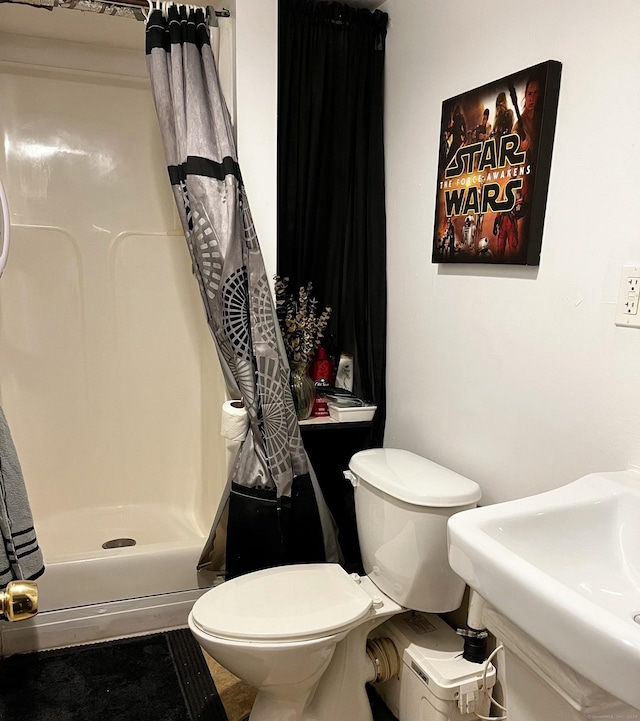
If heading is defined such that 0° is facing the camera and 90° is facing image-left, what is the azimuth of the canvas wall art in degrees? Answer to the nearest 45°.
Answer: approximately 45°

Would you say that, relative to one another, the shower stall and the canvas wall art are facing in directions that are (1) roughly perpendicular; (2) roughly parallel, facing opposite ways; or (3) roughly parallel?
roughly perpendicular

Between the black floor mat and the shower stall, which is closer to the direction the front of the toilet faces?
the black floor mat

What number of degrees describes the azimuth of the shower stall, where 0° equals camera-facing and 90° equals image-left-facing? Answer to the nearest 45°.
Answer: approximately 0°

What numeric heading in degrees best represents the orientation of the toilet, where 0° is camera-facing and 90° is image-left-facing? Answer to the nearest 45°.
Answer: approximately 45°

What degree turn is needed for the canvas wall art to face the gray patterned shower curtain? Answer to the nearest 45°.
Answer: approximately 45° to its right
